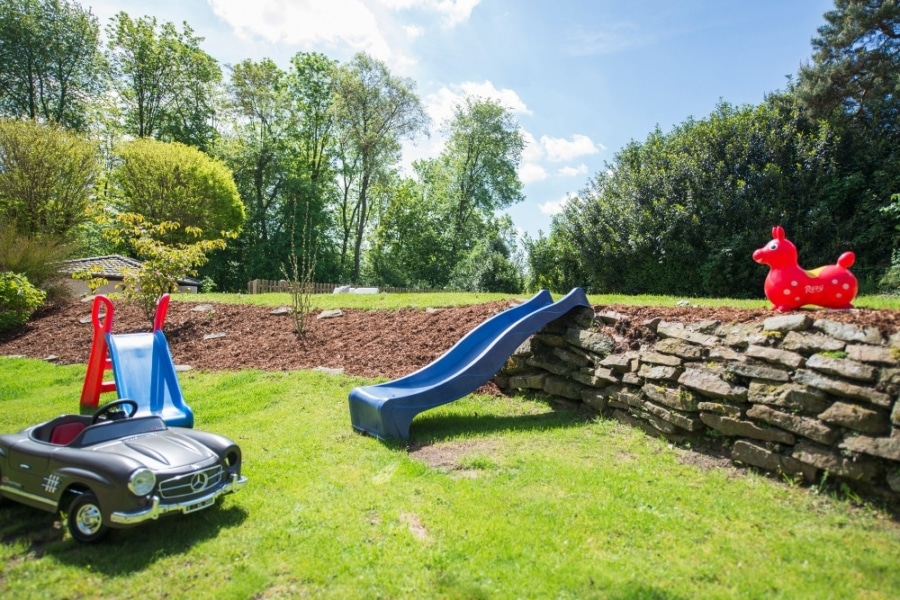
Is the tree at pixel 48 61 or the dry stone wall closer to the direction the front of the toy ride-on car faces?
the dry stone wall

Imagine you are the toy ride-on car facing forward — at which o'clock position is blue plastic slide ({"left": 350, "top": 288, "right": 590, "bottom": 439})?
The blue plastic slide is roughly at 10 o'clock from the toy ride-on car.

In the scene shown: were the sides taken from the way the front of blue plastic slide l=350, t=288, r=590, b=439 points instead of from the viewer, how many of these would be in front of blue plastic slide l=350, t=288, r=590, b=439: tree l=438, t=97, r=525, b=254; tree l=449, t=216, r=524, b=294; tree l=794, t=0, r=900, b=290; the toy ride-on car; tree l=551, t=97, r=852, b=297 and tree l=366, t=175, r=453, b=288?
1

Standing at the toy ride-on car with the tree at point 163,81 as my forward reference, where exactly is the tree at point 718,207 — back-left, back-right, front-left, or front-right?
front-right

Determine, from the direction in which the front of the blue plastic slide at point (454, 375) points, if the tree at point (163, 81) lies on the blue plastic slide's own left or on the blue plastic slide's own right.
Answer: on the blue plastic slide's own right

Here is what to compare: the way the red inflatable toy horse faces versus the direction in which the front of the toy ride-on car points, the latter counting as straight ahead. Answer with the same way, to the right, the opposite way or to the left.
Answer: the opposite way

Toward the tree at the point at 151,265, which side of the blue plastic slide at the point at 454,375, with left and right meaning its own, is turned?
right

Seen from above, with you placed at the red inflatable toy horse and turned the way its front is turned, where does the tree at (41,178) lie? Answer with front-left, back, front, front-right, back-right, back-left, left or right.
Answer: front

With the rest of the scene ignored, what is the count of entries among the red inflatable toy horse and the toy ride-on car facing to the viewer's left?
1

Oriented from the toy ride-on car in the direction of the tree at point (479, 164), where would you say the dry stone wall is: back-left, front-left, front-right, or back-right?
front-right

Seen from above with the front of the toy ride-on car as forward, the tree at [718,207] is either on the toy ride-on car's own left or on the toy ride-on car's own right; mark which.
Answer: on the toy ride-on car's own left

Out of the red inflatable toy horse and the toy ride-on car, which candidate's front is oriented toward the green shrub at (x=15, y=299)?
the red inflatable toy horse

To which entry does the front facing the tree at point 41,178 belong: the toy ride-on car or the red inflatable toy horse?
the red inflatable toy horse

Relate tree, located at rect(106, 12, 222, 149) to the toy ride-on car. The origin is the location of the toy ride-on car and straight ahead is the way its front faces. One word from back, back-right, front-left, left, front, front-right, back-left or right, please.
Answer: back-left

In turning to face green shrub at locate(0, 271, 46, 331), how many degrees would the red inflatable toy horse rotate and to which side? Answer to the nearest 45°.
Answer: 0° — it already faces it

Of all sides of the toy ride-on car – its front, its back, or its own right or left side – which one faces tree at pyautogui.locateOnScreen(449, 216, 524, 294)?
left

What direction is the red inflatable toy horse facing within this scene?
to the viewer's left

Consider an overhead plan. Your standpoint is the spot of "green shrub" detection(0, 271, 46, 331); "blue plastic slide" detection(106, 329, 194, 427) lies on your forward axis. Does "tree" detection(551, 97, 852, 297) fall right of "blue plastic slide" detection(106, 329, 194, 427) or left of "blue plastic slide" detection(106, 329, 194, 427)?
left

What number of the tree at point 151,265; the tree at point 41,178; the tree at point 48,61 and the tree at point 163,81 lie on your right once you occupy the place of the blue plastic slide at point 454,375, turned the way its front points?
4

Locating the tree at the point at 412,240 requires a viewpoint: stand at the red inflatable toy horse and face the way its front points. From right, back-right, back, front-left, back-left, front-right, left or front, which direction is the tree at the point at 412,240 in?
front-right
